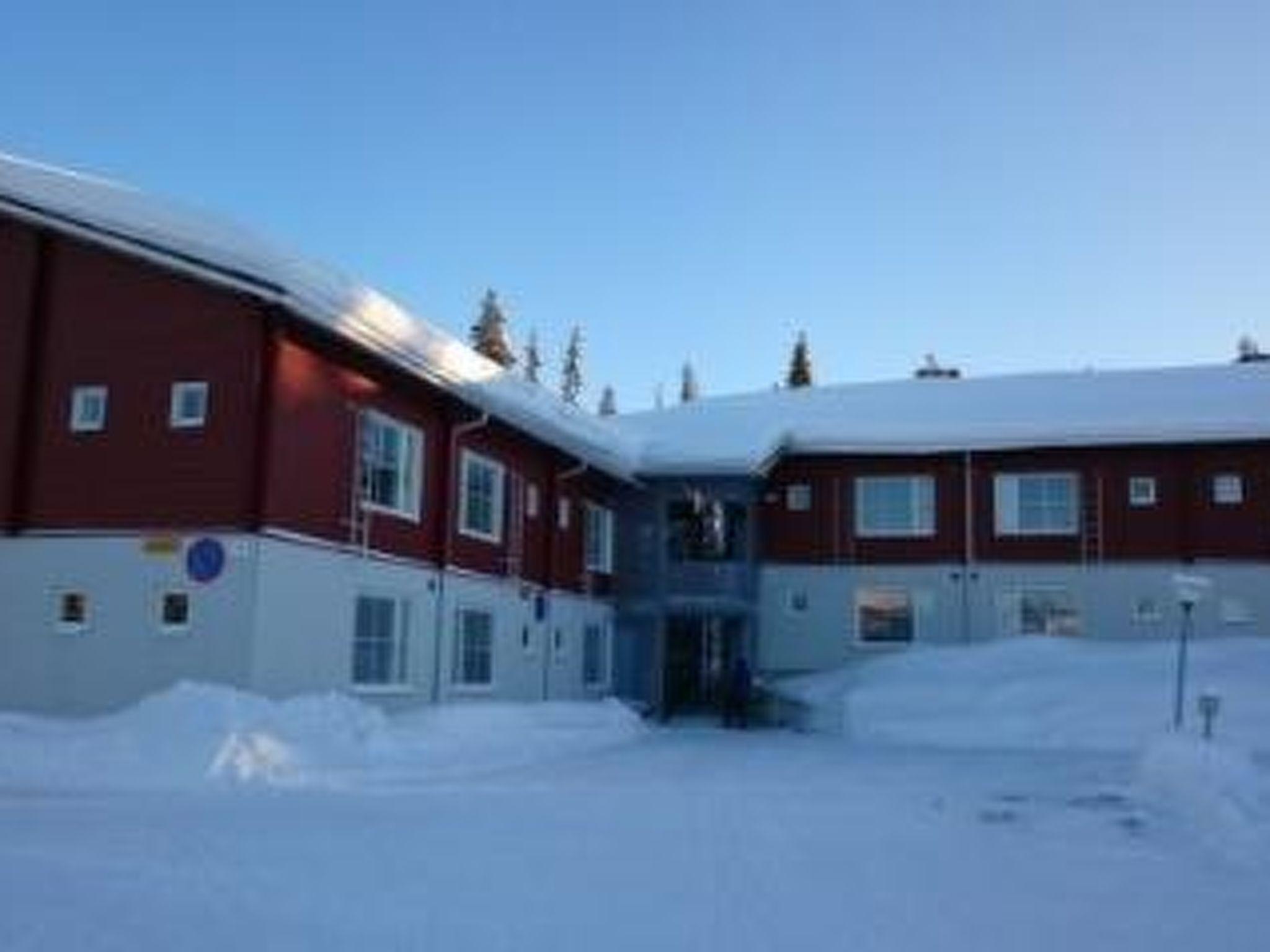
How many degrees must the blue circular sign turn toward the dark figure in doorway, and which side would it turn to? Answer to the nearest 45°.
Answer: approximately 135° to its left

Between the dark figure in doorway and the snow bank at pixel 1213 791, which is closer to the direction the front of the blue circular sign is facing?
the snow bank

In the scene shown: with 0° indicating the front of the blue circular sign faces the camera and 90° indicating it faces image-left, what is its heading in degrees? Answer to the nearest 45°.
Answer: approximately 0°

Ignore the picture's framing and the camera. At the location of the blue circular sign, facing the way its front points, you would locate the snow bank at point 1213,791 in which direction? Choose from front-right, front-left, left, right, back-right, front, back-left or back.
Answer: front-left
